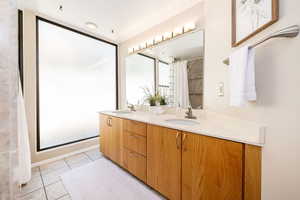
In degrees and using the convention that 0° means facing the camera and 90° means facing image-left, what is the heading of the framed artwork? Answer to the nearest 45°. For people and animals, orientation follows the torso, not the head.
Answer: approximately 45°

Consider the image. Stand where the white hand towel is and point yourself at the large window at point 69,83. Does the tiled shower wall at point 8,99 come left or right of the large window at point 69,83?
left

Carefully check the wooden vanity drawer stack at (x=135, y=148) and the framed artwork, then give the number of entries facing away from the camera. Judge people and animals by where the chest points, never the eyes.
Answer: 0

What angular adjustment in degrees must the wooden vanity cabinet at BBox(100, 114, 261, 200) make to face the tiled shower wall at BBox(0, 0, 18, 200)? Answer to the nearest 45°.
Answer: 0° — it already faces it

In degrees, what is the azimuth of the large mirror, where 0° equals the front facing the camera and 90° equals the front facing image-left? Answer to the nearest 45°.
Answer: approximately 45°

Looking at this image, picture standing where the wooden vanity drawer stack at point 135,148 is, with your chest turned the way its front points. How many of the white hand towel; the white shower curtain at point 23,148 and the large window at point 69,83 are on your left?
1

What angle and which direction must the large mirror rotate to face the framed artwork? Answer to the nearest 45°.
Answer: approximately 90° to its left

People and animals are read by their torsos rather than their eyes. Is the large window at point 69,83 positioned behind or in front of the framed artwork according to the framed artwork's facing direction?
in front

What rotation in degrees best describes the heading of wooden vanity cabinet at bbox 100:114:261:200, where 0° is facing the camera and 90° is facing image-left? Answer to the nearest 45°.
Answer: approximately 45°

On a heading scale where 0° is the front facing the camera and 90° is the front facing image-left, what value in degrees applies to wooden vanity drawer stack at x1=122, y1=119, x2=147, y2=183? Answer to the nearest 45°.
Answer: approximately 45°

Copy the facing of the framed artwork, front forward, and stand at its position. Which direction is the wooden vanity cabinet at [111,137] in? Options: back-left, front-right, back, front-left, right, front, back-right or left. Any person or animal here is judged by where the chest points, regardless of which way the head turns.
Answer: front-right

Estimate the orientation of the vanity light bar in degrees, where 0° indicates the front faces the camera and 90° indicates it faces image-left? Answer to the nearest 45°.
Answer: approximately 45°
